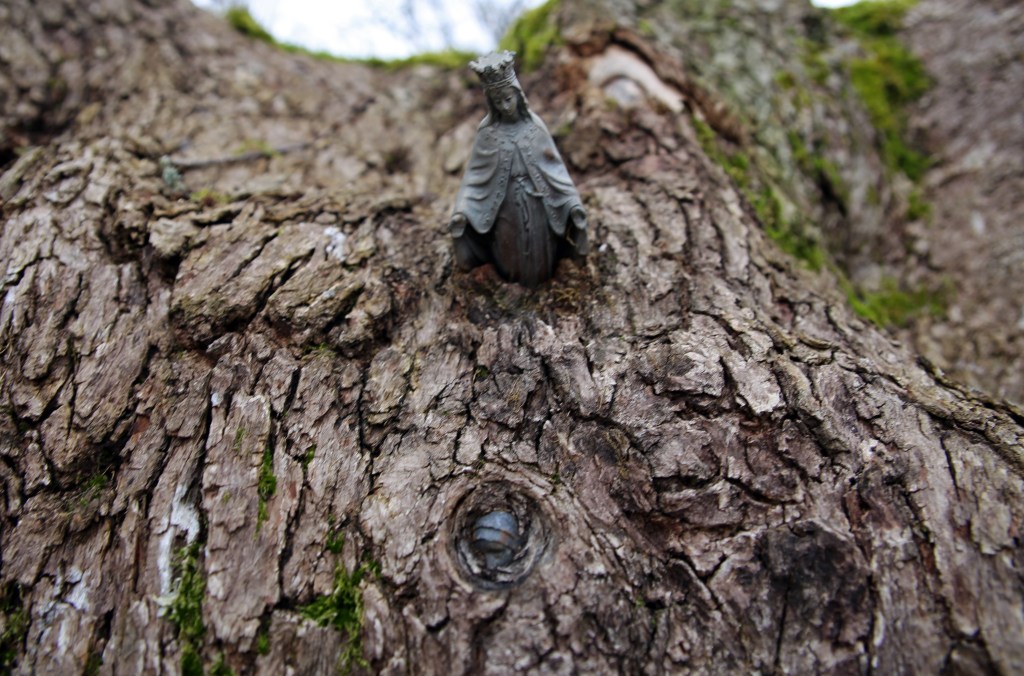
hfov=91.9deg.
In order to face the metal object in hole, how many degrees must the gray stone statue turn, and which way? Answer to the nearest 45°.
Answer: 0° — it already faces it

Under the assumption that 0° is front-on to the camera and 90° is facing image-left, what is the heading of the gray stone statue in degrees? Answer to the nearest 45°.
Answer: approximately 0°
